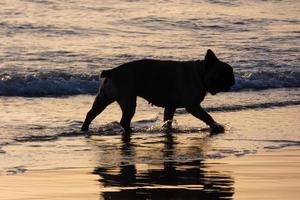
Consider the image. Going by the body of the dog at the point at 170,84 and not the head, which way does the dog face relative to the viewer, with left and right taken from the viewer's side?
facing to the right of the viewer
